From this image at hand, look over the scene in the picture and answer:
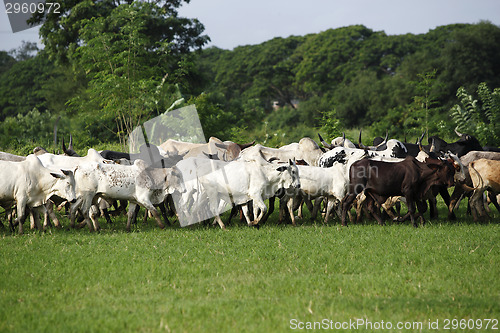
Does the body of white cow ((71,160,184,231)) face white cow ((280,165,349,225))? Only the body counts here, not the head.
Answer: yes

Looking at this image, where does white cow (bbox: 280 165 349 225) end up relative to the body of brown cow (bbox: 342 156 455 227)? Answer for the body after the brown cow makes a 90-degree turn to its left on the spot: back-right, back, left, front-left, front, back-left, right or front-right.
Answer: left

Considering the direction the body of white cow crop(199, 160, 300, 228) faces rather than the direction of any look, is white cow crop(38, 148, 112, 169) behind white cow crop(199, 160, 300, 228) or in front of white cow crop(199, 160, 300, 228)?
behind

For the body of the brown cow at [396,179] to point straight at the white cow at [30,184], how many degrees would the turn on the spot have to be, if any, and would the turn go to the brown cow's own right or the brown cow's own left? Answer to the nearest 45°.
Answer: approximately 180°

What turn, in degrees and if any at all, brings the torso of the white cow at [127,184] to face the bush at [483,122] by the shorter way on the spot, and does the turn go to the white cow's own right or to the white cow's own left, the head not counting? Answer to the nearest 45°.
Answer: approximately 45° to the white cow's own left

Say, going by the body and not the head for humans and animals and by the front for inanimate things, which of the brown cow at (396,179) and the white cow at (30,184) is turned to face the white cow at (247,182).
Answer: the white cow at (30,184)

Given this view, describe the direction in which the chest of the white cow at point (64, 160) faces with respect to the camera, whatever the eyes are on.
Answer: to the viewer's right

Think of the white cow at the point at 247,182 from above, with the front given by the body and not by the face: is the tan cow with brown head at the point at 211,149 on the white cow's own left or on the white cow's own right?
on the white cow's own left

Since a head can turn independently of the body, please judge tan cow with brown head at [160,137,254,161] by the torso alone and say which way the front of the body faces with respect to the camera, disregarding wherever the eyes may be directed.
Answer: to the viewer's right

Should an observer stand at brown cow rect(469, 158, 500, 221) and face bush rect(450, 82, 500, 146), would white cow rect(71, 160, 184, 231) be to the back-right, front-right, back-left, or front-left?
back-left

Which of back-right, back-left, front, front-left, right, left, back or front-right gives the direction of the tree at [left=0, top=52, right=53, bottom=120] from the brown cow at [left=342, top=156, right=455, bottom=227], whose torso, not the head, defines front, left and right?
back-left

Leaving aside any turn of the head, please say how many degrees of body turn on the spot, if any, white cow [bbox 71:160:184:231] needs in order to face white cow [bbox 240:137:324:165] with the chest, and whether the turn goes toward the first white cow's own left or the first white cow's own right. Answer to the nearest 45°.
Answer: approximately 45° to the first white cow's own left

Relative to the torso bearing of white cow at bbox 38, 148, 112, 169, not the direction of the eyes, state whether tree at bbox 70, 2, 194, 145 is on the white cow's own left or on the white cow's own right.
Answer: on the white cow's own left
